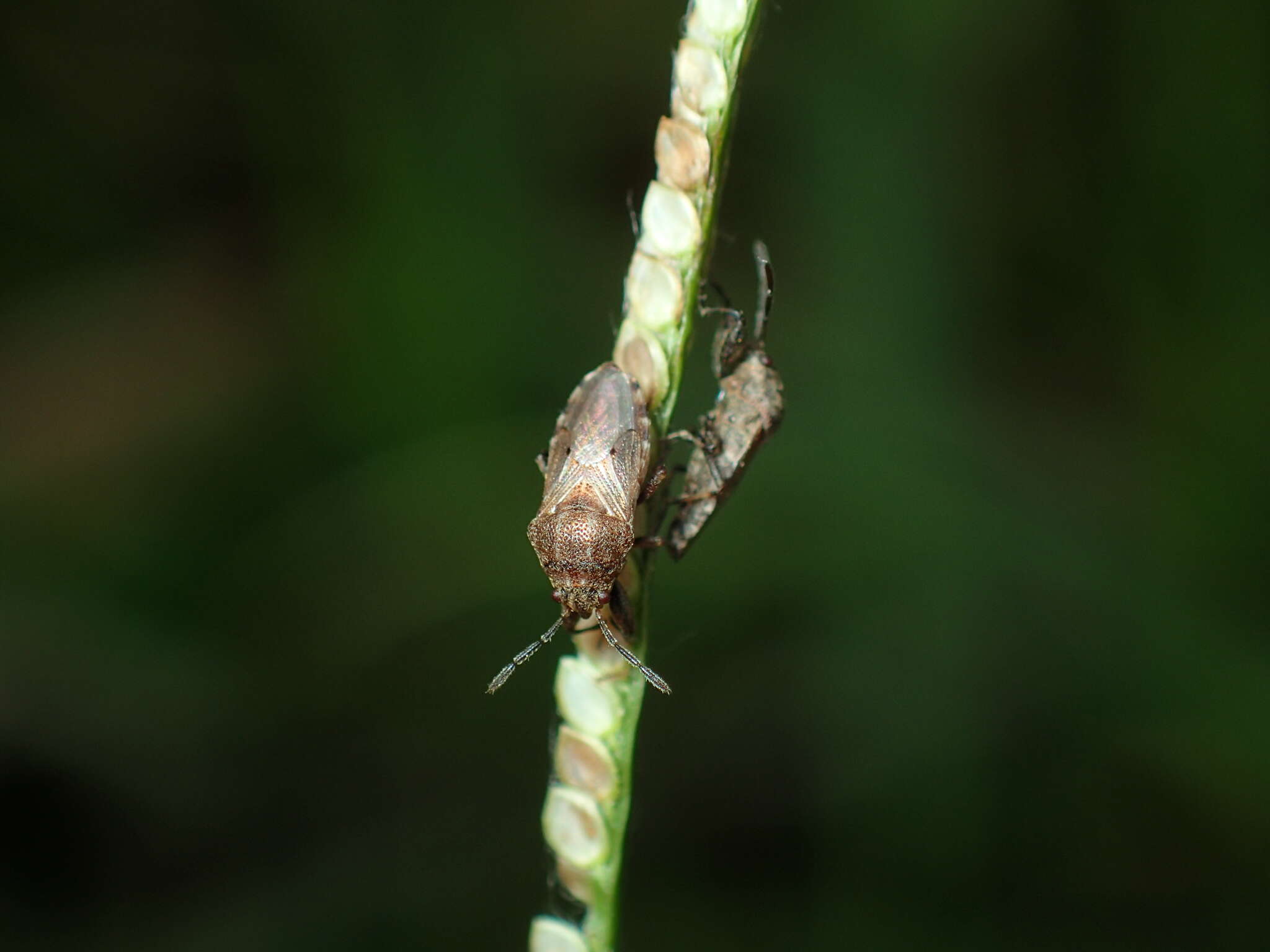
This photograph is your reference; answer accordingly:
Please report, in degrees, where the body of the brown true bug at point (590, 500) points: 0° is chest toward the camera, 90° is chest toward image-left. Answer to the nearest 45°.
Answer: approximately 0°
